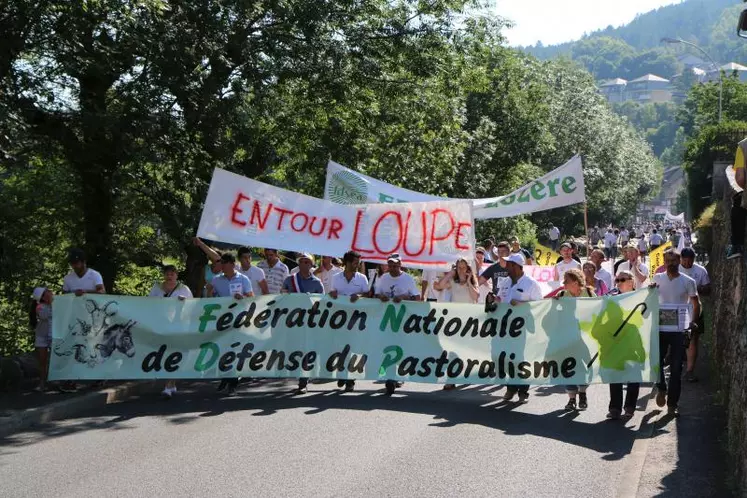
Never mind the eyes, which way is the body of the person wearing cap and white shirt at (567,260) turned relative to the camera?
toward the camera

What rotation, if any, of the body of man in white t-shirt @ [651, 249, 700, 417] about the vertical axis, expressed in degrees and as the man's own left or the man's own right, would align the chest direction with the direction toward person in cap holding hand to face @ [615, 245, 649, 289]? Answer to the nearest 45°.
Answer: approximately 180°

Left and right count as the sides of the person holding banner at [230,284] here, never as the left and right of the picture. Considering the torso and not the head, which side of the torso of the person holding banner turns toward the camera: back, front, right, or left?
front

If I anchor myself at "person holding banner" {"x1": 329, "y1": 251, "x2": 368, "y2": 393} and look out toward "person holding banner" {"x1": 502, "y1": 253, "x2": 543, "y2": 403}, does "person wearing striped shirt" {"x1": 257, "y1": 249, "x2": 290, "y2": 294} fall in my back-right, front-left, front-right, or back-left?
back-left

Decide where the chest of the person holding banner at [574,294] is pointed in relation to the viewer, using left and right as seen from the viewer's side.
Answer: facing the viewer

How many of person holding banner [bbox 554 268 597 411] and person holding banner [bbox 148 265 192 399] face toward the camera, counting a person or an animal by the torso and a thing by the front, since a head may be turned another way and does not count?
2

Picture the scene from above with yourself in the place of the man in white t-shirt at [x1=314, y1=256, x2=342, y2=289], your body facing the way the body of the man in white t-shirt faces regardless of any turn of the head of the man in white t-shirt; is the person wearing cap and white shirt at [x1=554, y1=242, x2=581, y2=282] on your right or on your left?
on your left

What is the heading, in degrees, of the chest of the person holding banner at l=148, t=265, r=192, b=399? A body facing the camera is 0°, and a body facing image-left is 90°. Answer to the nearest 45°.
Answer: approximately 0°

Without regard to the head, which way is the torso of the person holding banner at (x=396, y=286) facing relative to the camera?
toward the camera

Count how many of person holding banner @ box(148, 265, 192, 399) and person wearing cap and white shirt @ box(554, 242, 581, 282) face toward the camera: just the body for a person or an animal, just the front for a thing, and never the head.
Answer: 2

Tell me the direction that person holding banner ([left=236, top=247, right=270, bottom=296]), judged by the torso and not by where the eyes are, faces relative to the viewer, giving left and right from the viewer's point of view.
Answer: facing the viewer
